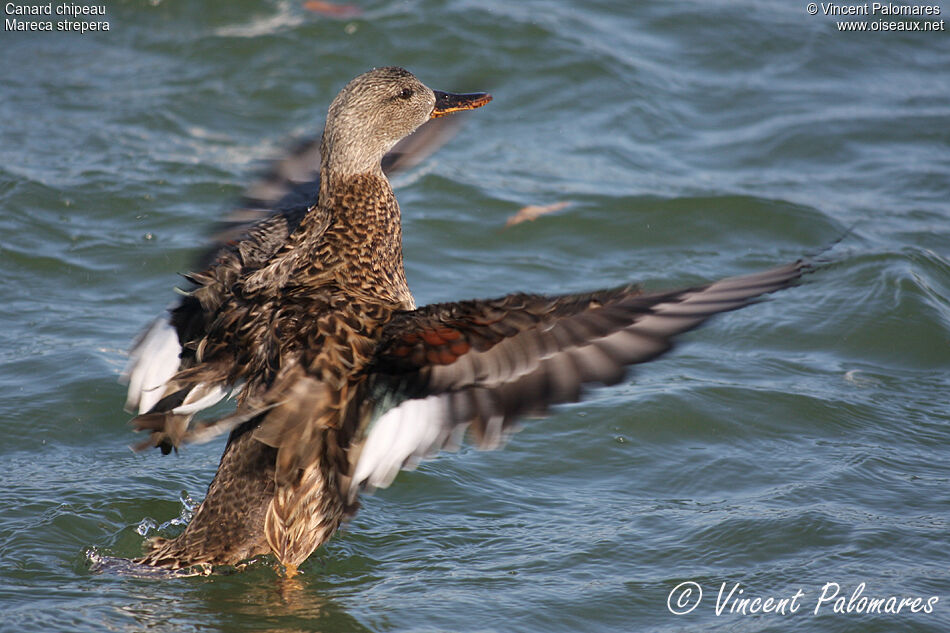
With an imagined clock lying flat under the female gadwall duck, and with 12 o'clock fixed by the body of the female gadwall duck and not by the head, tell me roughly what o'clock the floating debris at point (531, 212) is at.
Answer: The floating debris is roughly at 11 o'clock from the female gadwall duck.

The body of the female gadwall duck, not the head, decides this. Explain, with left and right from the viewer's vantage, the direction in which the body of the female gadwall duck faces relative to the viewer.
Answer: facing away from the viewer and to the right of the viewer

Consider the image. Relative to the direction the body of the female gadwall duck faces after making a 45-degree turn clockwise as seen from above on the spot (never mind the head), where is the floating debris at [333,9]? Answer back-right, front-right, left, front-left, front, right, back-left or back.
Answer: left
